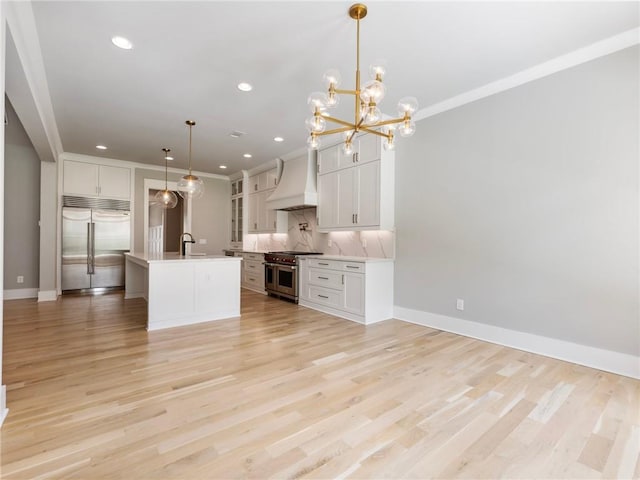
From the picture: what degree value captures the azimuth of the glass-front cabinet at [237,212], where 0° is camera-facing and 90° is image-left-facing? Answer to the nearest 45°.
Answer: approximately 45°

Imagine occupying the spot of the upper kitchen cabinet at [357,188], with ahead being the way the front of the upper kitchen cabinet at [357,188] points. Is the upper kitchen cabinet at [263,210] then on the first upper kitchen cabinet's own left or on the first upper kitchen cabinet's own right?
on the first upper kitchen cabinet's own right

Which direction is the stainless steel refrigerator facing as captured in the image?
toward the camera

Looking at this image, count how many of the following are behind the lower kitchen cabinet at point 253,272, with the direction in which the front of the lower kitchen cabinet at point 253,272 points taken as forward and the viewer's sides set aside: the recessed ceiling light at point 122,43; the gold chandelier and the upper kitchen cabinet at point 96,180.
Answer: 0

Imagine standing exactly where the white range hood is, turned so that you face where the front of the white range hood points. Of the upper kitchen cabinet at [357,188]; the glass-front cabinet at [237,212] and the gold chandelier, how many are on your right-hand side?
1

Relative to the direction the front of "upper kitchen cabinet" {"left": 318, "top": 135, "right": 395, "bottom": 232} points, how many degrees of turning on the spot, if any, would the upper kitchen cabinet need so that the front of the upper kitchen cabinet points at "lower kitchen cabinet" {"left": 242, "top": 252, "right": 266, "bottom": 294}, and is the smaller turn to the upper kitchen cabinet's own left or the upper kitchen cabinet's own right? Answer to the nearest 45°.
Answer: approximately 90° to the upper kitchen cabinet's own right

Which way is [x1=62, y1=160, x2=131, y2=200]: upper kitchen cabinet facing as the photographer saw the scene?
facing the viewer

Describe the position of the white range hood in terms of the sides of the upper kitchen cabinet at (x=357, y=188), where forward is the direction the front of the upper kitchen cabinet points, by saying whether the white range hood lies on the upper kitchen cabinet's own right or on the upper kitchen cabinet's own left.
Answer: on the upper kitchen cabinet's own right

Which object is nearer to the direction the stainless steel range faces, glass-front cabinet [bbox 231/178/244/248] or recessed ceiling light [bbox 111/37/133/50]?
the recessed ceiling light

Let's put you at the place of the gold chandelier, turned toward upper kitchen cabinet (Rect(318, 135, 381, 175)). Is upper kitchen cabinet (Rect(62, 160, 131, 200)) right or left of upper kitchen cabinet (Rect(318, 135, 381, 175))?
left

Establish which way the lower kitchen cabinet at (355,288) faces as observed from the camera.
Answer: facing the viewer and to the left of the viewer

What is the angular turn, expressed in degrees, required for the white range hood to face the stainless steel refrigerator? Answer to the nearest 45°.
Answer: approximately 45° to its right

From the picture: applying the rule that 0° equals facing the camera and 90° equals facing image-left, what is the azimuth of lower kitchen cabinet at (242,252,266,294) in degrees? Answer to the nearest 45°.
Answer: approximately 45°
